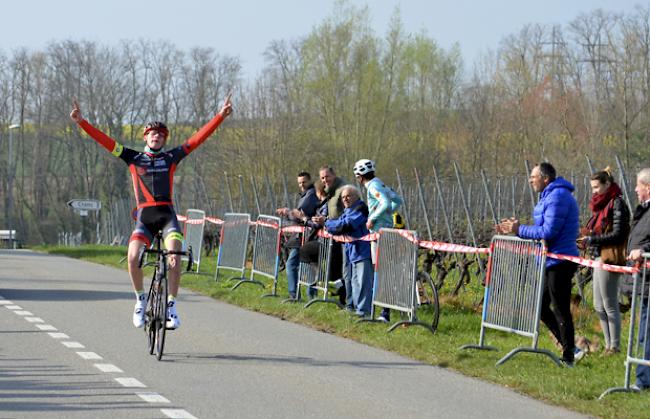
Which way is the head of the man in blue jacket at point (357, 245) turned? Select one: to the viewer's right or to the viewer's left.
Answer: to the viewer's left

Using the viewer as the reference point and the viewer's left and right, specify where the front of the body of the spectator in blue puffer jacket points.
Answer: facing to the left of the viewer

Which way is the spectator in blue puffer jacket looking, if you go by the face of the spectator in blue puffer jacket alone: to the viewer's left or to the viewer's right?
to the viewer's left

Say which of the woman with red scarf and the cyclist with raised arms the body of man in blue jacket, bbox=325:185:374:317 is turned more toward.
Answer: the cyclist with raised arms

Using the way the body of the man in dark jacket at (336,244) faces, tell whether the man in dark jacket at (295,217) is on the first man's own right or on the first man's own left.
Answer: on the first man's own right

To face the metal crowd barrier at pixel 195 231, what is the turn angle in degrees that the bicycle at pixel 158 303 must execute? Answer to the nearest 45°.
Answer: approximately 180°

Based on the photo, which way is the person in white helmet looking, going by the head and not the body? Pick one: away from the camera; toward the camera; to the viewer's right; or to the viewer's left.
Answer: to the viewer's left

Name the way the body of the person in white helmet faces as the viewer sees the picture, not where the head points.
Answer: to the viewer's left

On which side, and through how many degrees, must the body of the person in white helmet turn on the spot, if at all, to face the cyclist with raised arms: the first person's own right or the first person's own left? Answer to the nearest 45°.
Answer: approximately 45° to the first person's own left

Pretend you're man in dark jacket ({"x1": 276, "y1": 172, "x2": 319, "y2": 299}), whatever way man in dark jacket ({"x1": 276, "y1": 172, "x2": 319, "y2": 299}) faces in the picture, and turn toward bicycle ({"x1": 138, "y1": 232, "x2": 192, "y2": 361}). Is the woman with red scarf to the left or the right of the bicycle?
left
